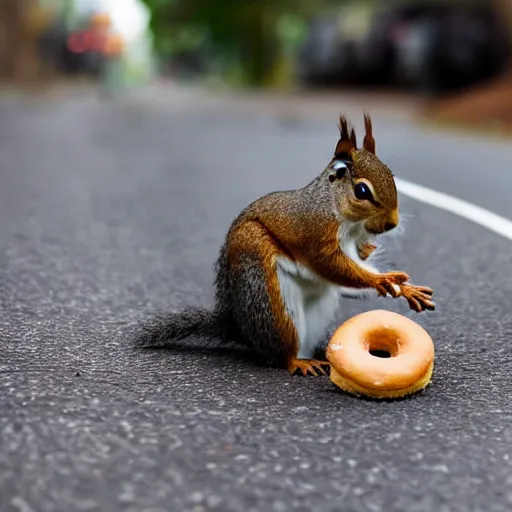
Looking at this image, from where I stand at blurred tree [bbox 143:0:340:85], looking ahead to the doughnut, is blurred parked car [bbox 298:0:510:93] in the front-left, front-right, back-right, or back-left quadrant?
front-left

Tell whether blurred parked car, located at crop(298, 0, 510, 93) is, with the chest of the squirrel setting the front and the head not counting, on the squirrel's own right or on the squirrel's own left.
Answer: on the squirrel's own left

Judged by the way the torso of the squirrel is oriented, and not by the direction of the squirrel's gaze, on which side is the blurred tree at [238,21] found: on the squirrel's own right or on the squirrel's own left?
on the squirrel's own left

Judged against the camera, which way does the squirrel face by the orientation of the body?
to the viewer's right

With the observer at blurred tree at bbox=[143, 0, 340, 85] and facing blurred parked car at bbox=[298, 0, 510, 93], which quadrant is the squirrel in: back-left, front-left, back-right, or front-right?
front-right
